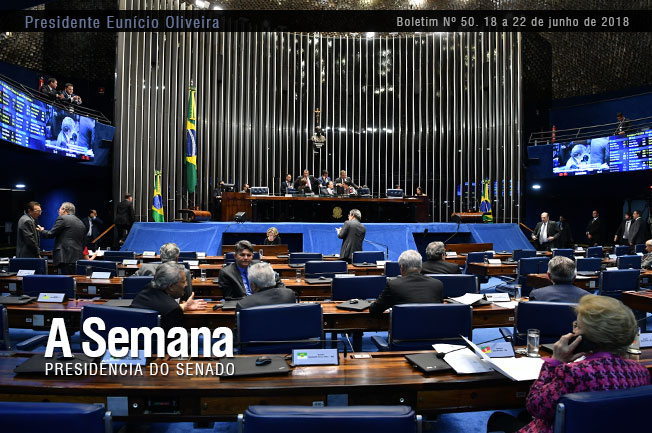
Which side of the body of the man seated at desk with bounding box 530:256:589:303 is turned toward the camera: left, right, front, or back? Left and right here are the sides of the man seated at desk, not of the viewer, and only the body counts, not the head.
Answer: back

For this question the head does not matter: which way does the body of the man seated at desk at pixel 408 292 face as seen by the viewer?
away from the camera

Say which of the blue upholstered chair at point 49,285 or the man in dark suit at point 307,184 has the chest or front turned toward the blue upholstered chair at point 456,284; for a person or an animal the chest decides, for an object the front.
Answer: the man in dark suit

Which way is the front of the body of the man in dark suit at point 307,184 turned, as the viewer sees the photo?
toward the camera

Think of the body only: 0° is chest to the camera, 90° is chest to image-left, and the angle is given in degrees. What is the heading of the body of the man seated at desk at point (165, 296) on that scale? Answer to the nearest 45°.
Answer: approximately 225°

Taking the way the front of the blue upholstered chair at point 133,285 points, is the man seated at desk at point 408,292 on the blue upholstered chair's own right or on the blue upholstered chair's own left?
on the blue upholstered chair's own right

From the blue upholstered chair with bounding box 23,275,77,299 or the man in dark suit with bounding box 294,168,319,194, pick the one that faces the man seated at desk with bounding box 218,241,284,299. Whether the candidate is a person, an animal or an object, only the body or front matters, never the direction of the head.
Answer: the man in dark suit

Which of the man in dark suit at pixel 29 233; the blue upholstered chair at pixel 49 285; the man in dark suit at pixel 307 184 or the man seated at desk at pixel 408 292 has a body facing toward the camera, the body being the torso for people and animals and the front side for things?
the man in dark suit at pixel 307 184

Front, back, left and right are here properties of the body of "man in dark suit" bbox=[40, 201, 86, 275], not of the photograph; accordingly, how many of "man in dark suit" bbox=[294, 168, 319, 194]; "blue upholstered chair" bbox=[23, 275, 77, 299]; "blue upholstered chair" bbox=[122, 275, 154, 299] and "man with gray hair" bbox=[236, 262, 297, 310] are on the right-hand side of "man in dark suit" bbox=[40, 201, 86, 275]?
1

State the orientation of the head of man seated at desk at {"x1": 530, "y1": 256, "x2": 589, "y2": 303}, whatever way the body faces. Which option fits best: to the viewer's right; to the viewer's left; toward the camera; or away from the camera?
away from the camera

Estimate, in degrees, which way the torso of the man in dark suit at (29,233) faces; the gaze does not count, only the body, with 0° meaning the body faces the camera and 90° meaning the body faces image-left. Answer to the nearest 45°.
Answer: approximately 270°

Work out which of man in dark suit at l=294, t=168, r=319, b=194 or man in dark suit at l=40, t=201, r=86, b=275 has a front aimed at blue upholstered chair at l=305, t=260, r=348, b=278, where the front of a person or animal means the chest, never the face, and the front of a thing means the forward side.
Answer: man in dark suit at l=294, t=168, r=319, b=194

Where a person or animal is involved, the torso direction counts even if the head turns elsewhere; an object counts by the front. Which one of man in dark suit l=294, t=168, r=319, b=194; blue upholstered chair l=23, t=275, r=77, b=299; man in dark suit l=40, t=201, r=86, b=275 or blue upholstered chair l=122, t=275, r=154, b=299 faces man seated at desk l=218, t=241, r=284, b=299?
man in dark suit l=294, t=168, r=319, b=194

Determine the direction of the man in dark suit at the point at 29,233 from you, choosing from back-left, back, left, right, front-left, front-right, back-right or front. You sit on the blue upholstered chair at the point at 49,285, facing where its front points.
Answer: front

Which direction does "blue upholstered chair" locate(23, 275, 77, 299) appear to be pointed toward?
away from the camera

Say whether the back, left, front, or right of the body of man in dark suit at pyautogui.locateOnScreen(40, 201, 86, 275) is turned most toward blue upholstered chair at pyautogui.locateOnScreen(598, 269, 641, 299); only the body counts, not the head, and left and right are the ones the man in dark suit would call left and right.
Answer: back

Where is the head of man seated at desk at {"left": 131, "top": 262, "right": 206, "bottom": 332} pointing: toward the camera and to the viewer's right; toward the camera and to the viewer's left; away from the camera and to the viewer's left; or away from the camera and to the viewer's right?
away from the camera and to the viewer's right

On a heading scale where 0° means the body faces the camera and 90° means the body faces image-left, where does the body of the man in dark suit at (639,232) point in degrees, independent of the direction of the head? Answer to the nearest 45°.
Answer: approximately 45°

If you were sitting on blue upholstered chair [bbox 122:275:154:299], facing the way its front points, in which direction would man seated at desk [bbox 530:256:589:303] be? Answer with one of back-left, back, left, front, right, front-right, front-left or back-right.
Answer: back-right
